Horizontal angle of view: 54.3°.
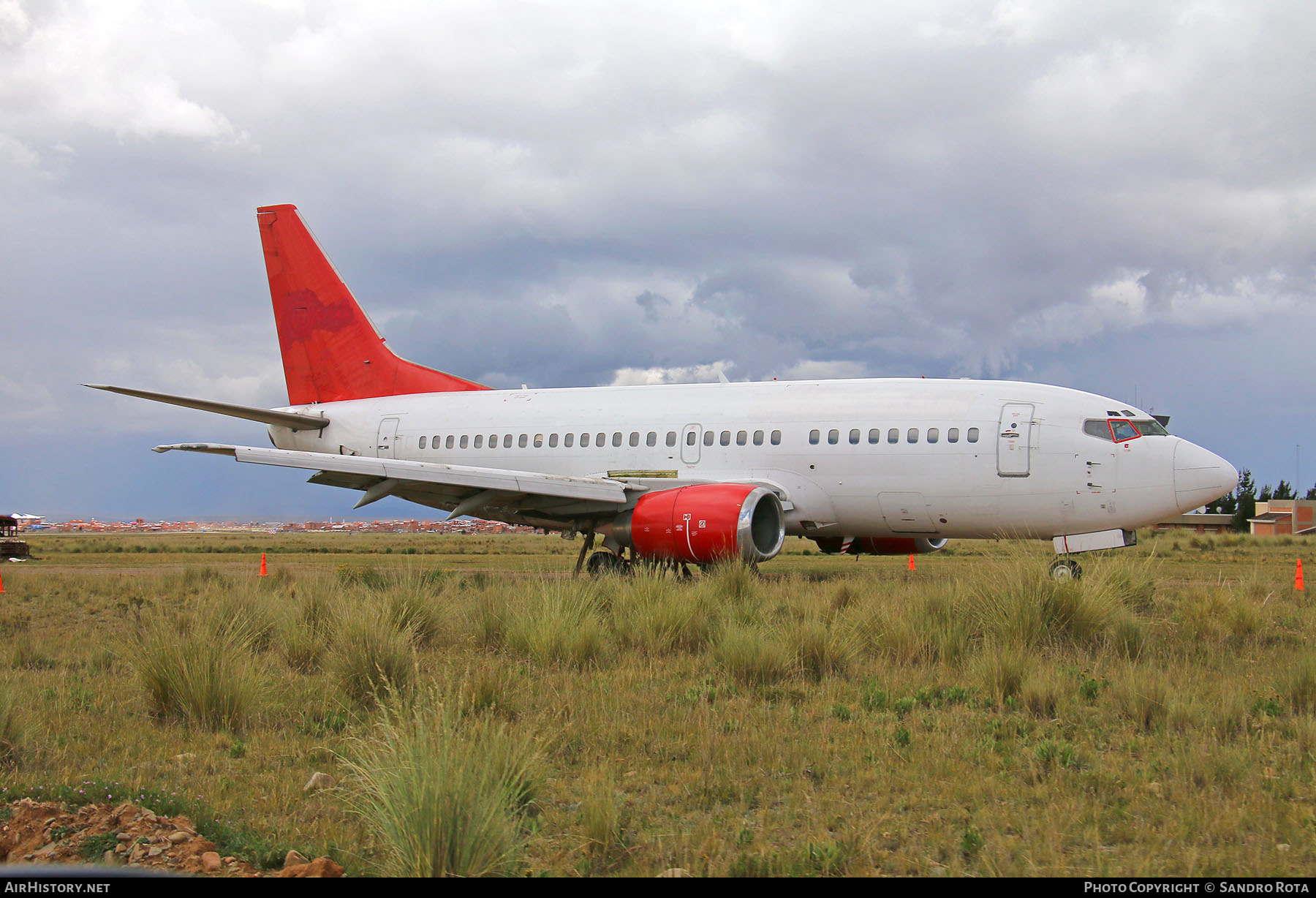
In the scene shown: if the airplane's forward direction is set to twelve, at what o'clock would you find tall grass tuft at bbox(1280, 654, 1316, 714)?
The tall grass tuft is roughly at 1 o'clock from the airplane.

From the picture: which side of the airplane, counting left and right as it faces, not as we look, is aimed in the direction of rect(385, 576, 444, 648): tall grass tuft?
right

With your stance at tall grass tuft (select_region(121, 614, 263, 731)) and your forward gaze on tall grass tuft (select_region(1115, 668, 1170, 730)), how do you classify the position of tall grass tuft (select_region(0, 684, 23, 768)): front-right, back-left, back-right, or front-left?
back-right

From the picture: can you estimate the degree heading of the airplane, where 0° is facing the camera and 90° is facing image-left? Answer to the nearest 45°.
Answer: approximately 315°

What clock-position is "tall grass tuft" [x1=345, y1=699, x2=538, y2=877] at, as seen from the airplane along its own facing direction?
The tall grass tuft is roughly at 2 o'clock from the airplane.

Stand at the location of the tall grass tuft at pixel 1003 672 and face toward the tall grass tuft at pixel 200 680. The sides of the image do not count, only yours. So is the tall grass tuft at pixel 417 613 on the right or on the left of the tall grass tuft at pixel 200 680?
right

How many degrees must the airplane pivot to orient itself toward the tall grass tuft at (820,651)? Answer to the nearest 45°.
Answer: approximately 45° to its right
